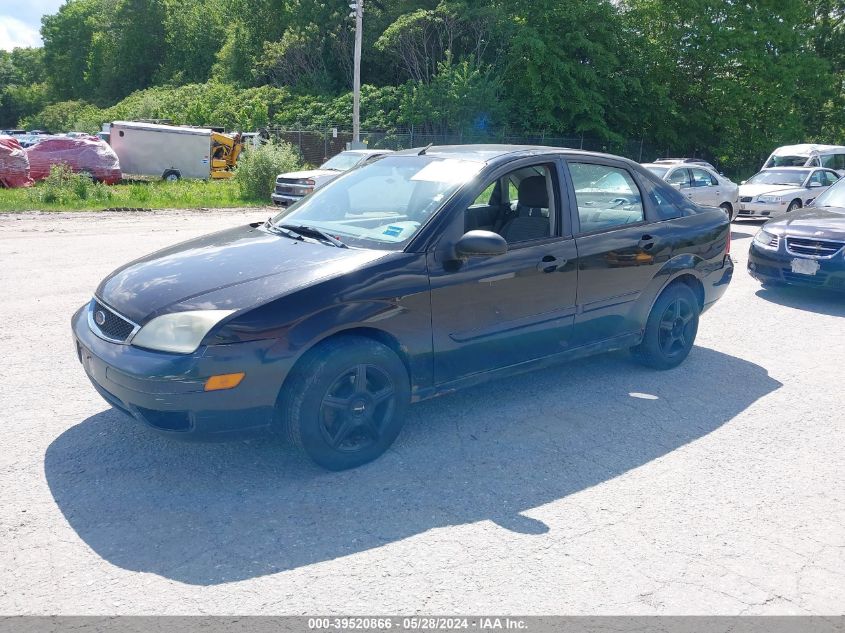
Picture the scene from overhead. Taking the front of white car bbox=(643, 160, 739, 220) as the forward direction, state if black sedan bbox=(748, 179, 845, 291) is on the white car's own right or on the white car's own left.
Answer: on the white car's own left

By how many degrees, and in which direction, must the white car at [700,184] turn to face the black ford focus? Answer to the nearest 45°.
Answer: approximately 45° to its left

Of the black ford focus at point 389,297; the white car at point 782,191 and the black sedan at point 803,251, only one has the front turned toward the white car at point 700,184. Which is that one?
the white car at point 782,191

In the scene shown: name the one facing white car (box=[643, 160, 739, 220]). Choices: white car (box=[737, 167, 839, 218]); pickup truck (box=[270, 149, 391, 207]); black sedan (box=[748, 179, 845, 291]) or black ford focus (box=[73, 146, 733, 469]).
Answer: white car (box=[737, 167, 839, 218])

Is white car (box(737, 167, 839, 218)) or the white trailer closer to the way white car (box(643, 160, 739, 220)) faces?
the white trailer

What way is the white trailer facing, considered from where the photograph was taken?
facing to the left of the viewer

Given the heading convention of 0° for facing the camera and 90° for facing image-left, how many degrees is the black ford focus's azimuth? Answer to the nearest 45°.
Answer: approximately 45°

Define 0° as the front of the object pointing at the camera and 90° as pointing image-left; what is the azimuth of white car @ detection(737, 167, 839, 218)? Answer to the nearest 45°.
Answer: approximately 45°
